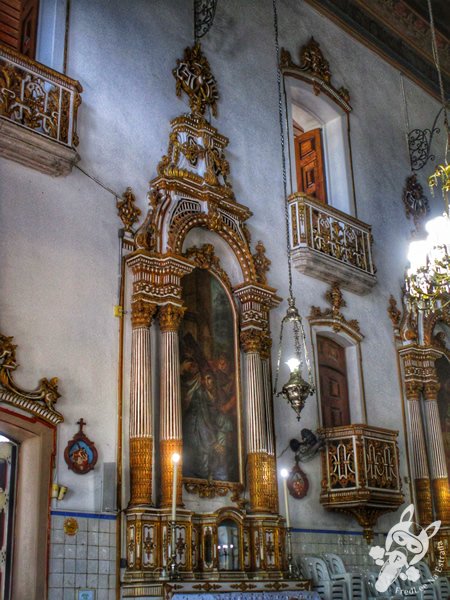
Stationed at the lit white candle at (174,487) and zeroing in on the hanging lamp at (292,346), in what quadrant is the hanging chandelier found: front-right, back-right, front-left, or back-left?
front-right

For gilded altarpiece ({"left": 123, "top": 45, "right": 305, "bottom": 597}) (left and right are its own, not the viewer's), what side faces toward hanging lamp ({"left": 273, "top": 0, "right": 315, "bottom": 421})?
left

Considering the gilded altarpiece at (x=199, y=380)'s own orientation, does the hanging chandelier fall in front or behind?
in front

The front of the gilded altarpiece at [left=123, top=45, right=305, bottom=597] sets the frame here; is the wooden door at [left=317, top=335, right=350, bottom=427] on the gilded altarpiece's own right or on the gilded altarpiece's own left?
on the gilded altarpiece's own left

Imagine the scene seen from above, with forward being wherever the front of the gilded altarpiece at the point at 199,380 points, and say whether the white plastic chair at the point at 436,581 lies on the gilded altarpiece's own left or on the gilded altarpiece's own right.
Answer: on the gilded altarpiece's own left

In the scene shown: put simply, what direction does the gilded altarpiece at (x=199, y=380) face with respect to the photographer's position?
facing the viewer and to the right of the viewer
